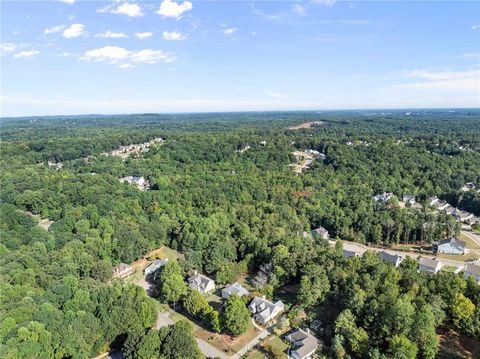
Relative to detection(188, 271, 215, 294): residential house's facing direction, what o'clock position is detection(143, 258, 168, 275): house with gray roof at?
The house with gray roof is roughly at 3 o'clock from the residential house.

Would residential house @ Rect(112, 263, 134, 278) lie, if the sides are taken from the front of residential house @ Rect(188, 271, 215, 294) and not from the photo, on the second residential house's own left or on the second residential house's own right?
on the second residential house's own right

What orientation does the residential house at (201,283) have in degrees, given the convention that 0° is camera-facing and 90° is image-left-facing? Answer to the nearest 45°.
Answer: approximately 45°

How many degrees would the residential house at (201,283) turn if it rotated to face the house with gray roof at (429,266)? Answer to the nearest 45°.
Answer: approximately 135° to its left

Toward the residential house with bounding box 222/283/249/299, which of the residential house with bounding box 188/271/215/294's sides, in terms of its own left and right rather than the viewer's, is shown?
left

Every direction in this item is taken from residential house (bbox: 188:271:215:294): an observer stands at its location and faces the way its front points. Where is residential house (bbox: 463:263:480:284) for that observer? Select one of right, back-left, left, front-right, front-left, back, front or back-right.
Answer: back-left

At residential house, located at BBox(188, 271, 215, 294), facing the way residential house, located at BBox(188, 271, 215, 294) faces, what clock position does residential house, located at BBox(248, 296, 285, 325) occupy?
residential house, located at BBox(248, 296, 285, 325) is roughly at 9 o'clock from residential house, located at BBox(188, 271, 215, 294).
